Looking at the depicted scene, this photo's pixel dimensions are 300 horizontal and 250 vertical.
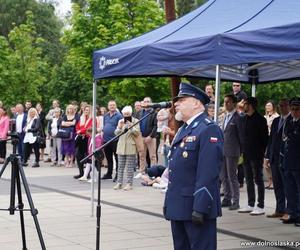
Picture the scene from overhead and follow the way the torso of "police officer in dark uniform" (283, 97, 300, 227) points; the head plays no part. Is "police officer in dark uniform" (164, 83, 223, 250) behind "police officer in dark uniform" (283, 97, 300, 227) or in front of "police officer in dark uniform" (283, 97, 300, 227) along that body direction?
in front

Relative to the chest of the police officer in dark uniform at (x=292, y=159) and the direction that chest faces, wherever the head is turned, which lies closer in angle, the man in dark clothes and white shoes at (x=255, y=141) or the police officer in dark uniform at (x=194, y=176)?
the police officer in dark uniform

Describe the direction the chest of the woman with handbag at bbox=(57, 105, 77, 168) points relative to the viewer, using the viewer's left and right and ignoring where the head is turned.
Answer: facing the viewer

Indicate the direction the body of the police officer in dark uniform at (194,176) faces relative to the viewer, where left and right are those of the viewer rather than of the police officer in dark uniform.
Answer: facing the viewer and to the left of the viewer

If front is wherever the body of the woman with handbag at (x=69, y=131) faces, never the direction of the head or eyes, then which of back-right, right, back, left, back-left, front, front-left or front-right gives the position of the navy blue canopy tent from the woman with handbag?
front

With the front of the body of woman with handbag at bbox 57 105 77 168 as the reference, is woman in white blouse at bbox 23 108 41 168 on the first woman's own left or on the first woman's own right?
on the first woman's own right

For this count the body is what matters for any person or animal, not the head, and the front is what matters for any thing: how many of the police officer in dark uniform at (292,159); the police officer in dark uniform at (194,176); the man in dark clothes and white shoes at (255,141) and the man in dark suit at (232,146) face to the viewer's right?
0
